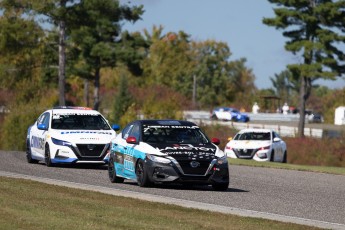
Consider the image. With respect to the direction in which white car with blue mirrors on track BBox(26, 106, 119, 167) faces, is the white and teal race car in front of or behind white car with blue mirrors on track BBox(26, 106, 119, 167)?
in front

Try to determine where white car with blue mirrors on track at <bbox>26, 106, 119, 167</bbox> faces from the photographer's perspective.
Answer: facing the viewer and to the right of the viewer

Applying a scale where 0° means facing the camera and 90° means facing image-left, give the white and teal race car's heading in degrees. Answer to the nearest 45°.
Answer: approximately 315°

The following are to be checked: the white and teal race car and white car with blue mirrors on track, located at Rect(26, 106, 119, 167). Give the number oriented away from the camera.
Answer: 0

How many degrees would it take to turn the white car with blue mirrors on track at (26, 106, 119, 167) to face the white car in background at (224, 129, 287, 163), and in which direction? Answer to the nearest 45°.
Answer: approximately 90° to its left

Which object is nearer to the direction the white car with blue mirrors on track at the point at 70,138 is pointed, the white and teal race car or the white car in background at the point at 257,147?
the white and teal race car

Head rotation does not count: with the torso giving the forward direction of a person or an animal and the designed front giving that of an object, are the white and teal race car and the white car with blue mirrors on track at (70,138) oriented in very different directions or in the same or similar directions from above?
same or similar directions

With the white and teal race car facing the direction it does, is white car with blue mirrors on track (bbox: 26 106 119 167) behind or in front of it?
behind
